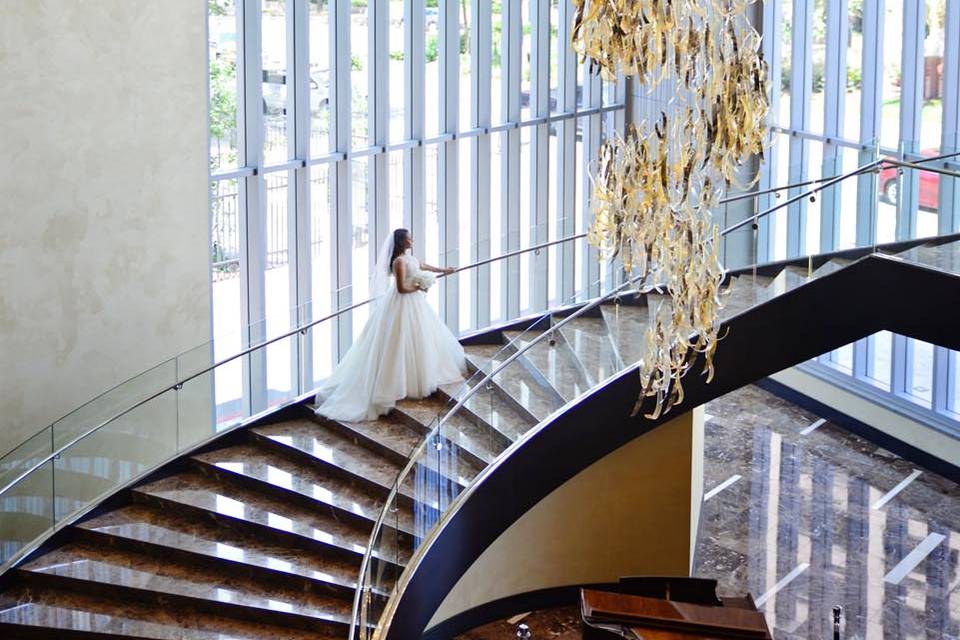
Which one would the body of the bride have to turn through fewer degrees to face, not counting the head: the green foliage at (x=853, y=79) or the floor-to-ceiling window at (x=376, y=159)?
the green foliage

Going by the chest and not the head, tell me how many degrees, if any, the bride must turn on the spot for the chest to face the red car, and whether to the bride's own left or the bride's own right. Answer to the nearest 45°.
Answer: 0° — they already face it

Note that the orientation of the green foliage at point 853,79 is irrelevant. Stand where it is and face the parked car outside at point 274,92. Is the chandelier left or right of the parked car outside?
left

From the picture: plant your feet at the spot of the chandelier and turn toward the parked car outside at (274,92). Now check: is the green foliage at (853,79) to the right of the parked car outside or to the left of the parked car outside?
right

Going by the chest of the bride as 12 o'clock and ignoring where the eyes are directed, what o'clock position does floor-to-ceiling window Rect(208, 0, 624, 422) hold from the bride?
The floor-to-ceiling window is roughly at 9 o'clock from the bride.

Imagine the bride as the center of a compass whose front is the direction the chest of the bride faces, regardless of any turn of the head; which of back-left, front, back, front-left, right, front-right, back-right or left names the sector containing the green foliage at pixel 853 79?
front-left

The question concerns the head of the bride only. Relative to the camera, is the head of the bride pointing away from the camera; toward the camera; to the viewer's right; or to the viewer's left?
to the viewer's right

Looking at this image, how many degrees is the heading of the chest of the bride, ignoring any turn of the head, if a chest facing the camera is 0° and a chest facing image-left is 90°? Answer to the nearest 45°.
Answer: approximately 270°
